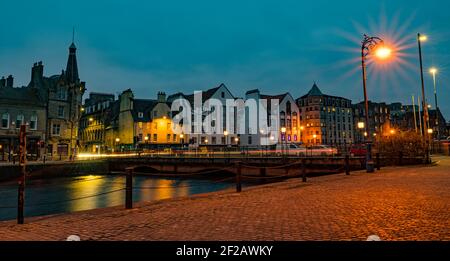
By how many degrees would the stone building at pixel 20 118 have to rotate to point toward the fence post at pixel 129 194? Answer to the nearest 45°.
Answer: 0° — it already faces it

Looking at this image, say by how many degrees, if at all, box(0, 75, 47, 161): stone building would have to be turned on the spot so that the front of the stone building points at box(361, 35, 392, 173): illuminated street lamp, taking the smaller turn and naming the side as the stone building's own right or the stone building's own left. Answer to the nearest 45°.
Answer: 0° — it already faces it

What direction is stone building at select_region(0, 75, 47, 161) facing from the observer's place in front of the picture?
facing the viewer
